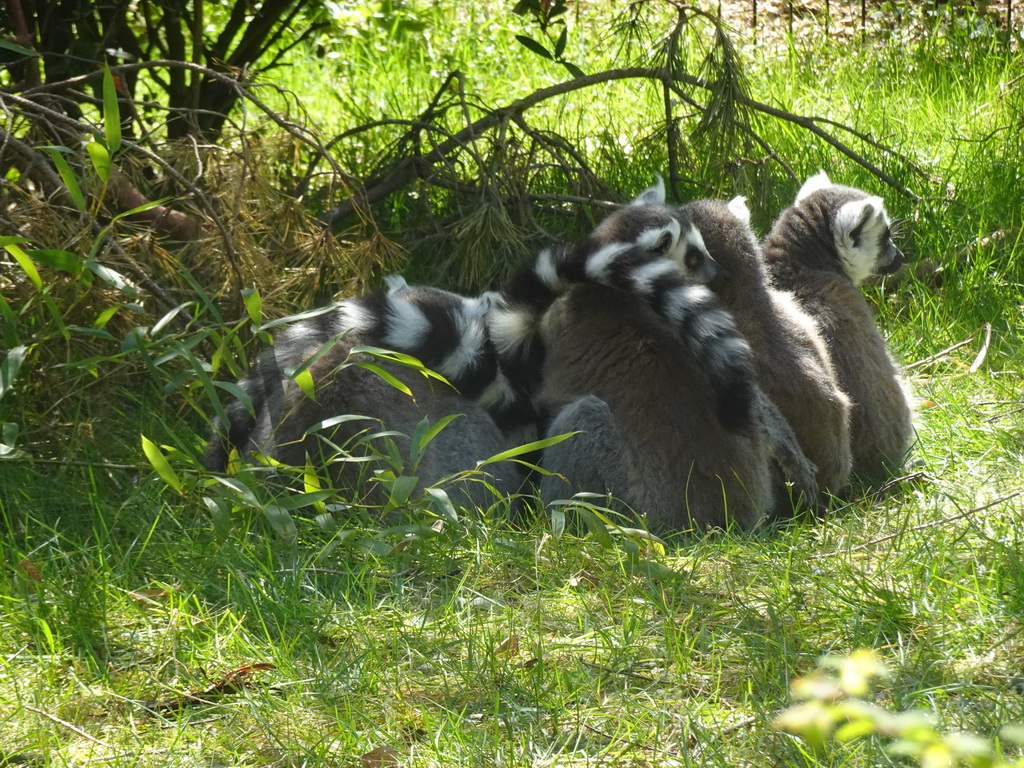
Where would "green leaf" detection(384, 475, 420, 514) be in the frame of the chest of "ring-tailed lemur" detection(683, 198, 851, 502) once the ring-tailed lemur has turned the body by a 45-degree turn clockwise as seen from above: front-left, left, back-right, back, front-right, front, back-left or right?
back-left

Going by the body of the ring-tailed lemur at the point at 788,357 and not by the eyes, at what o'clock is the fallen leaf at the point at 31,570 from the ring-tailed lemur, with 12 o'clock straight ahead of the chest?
The fallen leaf is roughly at 9 o'clock from the ring-tailed lemur.

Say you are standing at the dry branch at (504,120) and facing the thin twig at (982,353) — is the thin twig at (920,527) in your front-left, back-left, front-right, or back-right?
front-right

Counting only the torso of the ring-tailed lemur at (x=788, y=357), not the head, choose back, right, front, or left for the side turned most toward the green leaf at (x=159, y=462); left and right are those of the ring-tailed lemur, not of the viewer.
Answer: left

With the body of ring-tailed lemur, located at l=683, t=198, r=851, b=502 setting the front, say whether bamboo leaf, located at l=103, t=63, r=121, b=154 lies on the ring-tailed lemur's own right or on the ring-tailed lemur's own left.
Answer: on the ring-tailed lemur's own left

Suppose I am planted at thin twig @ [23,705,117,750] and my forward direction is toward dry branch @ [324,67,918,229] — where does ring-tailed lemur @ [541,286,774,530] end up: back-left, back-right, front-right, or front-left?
front-right

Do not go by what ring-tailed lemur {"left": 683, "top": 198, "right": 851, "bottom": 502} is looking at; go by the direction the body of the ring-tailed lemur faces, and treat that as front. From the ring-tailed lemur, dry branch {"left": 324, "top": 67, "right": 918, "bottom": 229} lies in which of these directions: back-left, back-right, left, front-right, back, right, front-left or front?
front

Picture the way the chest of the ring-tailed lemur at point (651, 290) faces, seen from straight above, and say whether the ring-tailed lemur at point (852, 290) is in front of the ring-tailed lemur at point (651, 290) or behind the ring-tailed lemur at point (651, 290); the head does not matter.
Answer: in front

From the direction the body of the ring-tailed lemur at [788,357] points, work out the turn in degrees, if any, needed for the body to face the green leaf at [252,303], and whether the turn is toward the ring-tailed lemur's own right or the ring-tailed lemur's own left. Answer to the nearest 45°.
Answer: approximately 90° to the ring-tailed lemur's own left

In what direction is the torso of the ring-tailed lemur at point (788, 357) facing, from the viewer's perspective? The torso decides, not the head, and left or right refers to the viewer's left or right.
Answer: facing away from the viewer and to the left of the viewer

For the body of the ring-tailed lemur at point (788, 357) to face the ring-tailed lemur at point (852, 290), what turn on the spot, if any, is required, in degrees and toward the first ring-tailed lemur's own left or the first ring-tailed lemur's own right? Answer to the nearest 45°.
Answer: approximately 90° to the first ring-tailed lemur's own right

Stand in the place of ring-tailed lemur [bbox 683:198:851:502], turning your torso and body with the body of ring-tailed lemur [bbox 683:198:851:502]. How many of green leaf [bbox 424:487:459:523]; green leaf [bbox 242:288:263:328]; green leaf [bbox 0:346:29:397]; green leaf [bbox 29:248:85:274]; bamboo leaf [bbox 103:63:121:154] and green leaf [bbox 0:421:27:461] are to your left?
6
